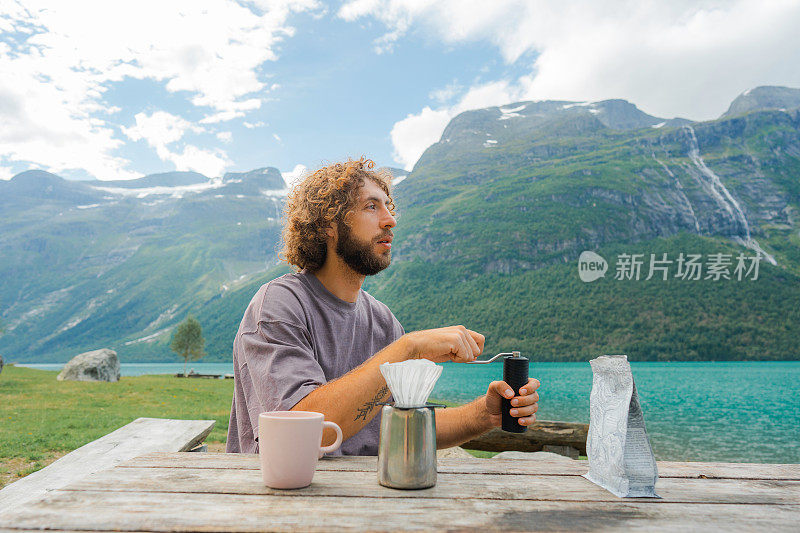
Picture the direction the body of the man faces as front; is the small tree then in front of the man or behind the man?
behind

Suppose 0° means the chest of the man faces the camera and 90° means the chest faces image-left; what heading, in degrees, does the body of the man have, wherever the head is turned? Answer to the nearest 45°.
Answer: approximately 315°

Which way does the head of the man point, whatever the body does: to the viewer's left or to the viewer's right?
to the viewer's right

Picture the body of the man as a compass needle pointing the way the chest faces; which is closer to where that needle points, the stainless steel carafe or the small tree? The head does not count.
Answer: the stainless steel carafe

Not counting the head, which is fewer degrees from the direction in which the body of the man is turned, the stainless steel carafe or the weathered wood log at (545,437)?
the stainless steel carafe

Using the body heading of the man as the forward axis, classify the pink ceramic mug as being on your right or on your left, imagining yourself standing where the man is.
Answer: on your right

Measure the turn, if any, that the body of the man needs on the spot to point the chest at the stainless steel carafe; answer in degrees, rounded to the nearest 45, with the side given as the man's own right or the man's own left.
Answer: approximately 45° to the man's own right
